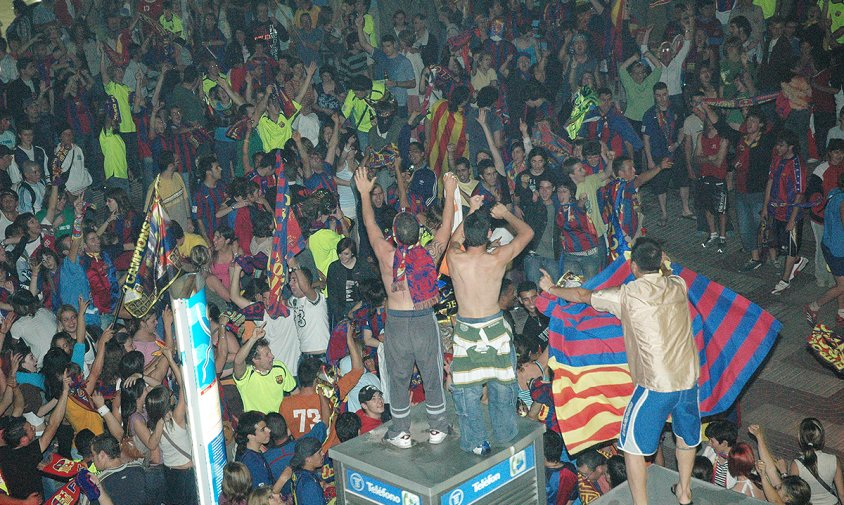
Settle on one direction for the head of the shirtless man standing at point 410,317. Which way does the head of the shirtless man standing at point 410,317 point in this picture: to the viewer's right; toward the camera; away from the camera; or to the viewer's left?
away from the camera

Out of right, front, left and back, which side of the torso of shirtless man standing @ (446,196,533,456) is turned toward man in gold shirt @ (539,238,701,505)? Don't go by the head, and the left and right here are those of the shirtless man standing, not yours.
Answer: right

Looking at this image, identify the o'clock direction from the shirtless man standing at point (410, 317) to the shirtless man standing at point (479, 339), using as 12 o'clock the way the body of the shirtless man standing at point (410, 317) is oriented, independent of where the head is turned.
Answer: the shirtless man standing at point (479, 339) is roughly at 4 o'clock from the shirtless man standing at point (410, 317).

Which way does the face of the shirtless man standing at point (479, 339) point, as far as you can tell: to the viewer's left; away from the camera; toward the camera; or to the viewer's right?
away from the camera

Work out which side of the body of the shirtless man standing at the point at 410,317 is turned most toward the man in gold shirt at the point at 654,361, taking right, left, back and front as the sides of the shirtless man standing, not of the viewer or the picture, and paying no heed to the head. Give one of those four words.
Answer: right

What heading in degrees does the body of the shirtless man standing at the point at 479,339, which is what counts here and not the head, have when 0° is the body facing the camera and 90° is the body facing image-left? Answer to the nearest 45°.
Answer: approximately 180°

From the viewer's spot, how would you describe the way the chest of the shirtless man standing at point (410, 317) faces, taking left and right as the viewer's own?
facing away from the viewer

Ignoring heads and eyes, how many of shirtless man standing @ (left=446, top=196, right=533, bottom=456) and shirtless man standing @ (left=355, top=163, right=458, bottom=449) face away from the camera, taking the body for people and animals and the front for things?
2

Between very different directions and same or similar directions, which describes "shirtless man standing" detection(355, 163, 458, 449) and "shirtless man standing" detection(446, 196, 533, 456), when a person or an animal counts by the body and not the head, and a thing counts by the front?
same or similar directions
